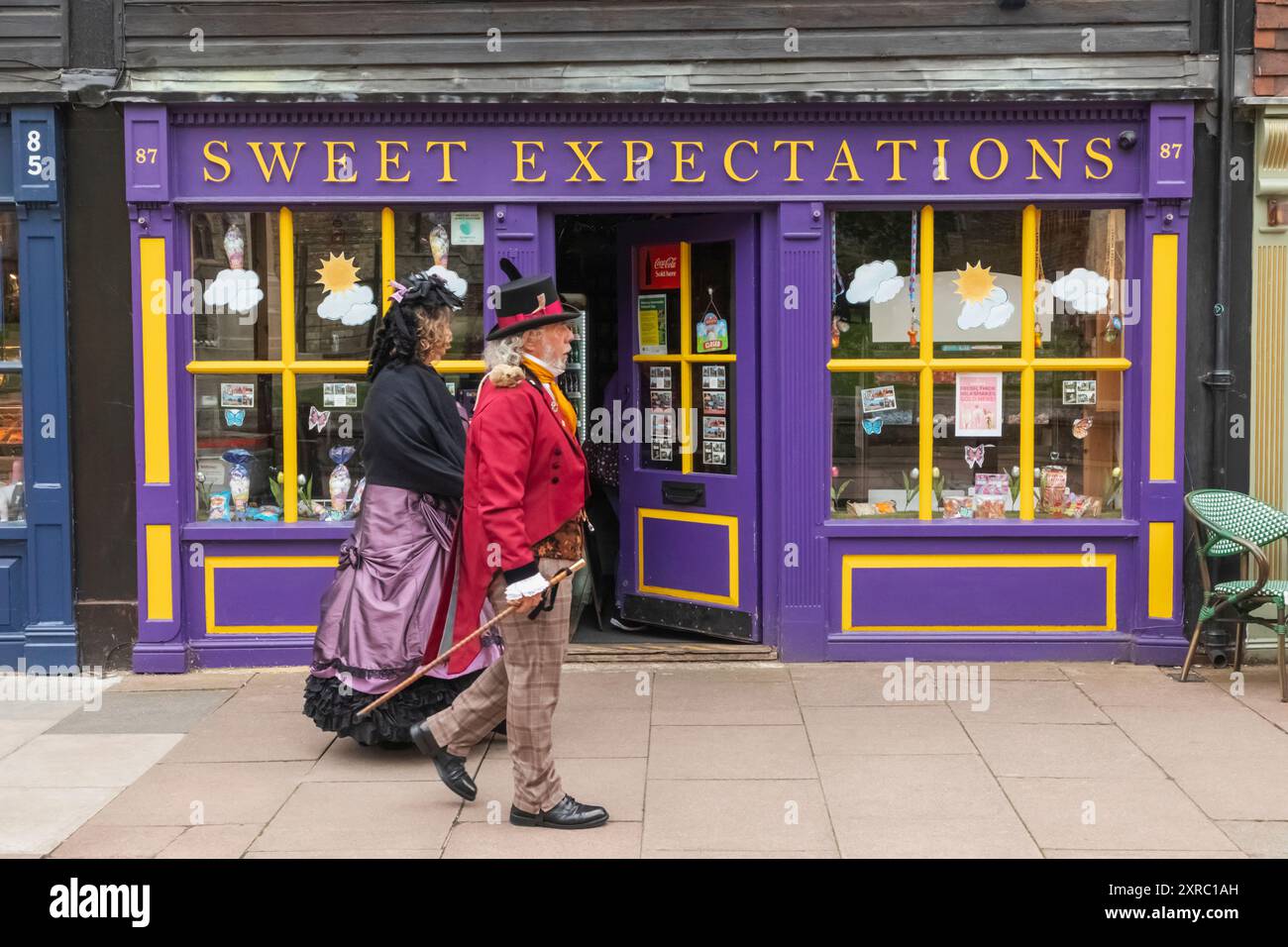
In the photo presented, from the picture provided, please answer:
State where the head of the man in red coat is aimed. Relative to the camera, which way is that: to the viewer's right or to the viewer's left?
to the viewer's right

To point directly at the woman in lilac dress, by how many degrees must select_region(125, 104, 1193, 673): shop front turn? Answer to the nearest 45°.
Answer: approximately 45° to its right

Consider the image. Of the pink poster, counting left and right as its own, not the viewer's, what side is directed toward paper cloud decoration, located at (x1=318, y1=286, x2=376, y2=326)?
right

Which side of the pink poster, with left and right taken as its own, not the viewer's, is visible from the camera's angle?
front

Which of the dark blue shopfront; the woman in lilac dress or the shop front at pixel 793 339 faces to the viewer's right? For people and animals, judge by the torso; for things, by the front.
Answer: the woman in lilac dress

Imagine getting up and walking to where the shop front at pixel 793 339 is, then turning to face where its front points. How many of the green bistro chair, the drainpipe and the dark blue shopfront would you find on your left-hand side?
2

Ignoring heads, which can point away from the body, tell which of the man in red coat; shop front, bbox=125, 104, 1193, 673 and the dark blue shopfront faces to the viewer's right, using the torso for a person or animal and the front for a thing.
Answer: the man in red coat

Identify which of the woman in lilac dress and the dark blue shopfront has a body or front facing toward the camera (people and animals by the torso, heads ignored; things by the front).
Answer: the dark blue shopfront

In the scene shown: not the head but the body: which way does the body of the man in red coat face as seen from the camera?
to the viewer's right

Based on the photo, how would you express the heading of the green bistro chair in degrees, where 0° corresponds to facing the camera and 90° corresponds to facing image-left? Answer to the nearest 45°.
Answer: approximately 315°

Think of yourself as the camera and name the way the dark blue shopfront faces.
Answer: facing the viewer

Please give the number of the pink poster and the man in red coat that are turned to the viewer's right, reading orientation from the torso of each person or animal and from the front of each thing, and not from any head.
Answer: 1

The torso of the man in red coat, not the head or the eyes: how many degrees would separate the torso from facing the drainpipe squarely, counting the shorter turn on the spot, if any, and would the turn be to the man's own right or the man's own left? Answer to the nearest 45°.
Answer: approximately 45° to the man's own left

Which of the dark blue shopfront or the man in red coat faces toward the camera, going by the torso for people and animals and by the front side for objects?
the dark blue shopfront

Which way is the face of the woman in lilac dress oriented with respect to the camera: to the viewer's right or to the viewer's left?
to the viewer's right

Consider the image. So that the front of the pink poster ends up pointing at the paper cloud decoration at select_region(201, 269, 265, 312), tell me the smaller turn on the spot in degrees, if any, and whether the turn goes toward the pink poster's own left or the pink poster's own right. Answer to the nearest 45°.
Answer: approximately 90° to the pink poster's own right

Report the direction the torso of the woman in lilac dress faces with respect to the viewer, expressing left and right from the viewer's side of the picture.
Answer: facing to the right of the viewer
